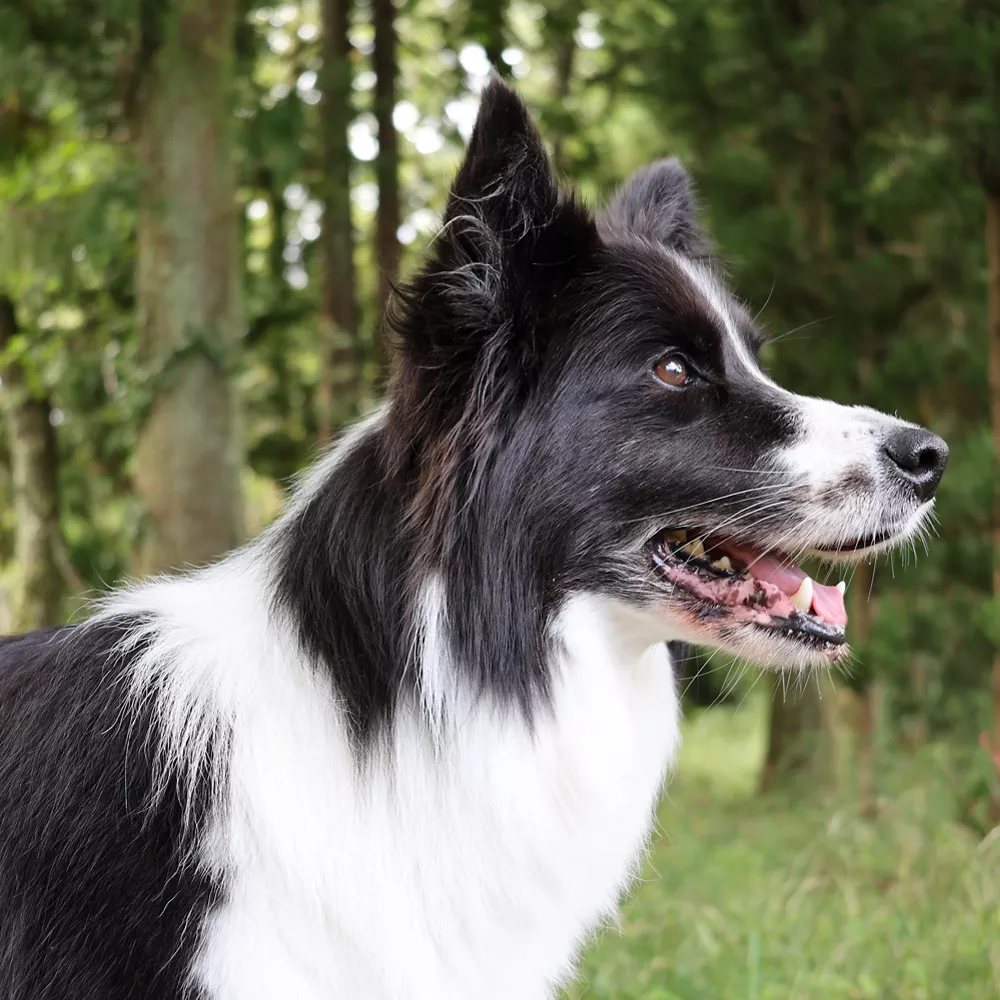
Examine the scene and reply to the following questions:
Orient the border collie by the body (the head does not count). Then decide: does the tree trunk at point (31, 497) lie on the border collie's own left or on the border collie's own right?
on the border collie's own left

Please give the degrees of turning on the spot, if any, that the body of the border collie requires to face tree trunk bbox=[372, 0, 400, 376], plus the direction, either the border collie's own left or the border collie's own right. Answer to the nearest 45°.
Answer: approximately 90° to the border collie's own left

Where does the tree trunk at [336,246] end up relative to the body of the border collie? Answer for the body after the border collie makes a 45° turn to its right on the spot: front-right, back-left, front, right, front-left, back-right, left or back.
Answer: back-left

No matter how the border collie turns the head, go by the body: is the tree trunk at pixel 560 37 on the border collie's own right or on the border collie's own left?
on the border collie's own left

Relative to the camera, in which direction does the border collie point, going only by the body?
to the viewer's right

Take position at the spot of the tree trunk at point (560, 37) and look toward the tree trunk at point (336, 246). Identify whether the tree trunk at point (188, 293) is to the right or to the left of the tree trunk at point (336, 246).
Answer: left

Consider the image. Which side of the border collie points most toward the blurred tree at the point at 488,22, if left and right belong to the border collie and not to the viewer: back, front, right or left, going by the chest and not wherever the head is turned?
left

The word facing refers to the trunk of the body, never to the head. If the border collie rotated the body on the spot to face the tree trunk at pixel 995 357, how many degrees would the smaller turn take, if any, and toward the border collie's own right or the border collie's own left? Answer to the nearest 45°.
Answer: approximately 45° to the border collie's own left
